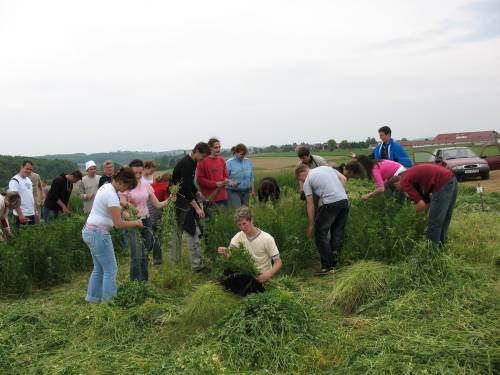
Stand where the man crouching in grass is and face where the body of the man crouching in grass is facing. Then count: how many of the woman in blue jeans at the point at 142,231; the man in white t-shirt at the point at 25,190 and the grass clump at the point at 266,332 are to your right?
2

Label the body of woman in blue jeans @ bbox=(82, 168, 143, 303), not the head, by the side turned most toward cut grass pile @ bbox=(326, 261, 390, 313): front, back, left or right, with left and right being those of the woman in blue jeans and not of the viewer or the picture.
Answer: front

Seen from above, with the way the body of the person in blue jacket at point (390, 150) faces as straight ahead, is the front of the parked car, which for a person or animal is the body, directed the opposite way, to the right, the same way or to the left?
to the left

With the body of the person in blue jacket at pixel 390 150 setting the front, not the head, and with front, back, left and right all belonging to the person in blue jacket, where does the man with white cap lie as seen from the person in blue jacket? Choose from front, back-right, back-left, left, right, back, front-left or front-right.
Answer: front-right

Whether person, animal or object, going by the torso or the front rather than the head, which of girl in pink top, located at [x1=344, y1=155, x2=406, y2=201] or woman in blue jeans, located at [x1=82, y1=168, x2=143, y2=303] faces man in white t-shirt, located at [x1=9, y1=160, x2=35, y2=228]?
the girl in pink top

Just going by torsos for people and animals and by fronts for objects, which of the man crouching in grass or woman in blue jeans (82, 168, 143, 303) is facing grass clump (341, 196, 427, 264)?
the woman in blue jeans

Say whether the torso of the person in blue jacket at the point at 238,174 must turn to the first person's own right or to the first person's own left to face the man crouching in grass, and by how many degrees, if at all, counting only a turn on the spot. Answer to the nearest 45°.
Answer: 0° — they already face them

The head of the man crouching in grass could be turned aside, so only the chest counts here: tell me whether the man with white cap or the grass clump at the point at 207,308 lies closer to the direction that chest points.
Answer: the grass clump

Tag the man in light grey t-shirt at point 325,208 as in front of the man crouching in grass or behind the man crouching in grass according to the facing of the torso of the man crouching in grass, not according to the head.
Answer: behind

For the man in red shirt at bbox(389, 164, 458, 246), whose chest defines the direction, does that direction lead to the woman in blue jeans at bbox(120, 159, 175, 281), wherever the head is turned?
yes

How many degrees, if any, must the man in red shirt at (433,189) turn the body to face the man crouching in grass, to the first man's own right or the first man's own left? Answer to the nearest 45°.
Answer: approximately 45° to the first man's own left

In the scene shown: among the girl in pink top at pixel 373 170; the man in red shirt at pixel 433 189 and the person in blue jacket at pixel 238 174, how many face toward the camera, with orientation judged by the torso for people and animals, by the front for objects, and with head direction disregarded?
1

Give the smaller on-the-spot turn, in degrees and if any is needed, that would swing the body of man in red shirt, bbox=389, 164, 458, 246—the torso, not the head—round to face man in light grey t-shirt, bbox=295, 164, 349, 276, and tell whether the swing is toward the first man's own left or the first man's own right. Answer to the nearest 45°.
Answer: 0° — they already face them

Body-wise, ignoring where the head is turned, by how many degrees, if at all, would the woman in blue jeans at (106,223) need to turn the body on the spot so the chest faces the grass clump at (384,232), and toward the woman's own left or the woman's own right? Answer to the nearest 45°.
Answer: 0° — they already face it
